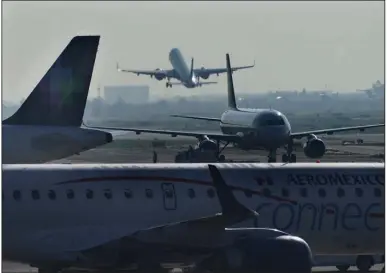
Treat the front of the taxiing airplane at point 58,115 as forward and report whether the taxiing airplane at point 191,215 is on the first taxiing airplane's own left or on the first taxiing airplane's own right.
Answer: on the first taxiing airplane's own left

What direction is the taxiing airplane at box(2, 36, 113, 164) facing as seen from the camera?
to the viewer's left
